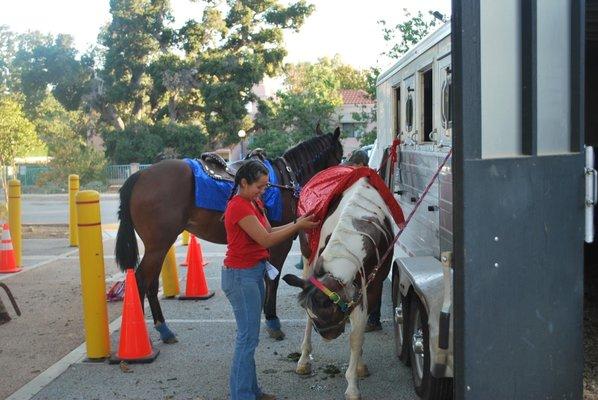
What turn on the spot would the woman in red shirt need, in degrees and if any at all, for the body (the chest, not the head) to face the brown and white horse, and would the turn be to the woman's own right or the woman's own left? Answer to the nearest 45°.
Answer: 0° — they already face it

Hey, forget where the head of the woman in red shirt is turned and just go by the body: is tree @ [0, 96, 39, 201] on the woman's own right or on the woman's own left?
on the woman's own left

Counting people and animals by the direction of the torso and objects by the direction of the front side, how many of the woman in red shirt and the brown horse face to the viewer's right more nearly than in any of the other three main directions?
2

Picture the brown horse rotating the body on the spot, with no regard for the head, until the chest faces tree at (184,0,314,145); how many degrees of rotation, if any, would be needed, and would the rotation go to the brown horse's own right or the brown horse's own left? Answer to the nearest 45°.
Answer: approximately 90° to the brown horse's own left

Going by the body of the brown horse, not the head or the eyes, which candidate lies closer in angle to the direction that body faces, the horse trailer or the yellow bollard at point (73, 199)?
the horse trailer

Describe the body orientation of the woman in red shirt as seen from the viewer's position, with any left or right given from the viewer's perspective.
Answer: facing to the right of the viewer

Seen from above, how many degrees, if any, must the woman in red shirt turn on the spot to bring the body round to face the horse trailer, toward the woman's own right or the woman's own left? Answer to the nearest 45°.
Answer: approximately 45° to the woman's own right

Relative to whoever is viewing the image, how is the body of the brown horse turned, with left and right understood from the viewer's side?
facing to the right of the viewer

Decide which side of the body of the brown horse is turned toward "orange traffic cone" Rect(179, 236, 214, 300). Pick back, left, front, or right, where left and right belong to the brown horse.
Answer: left
